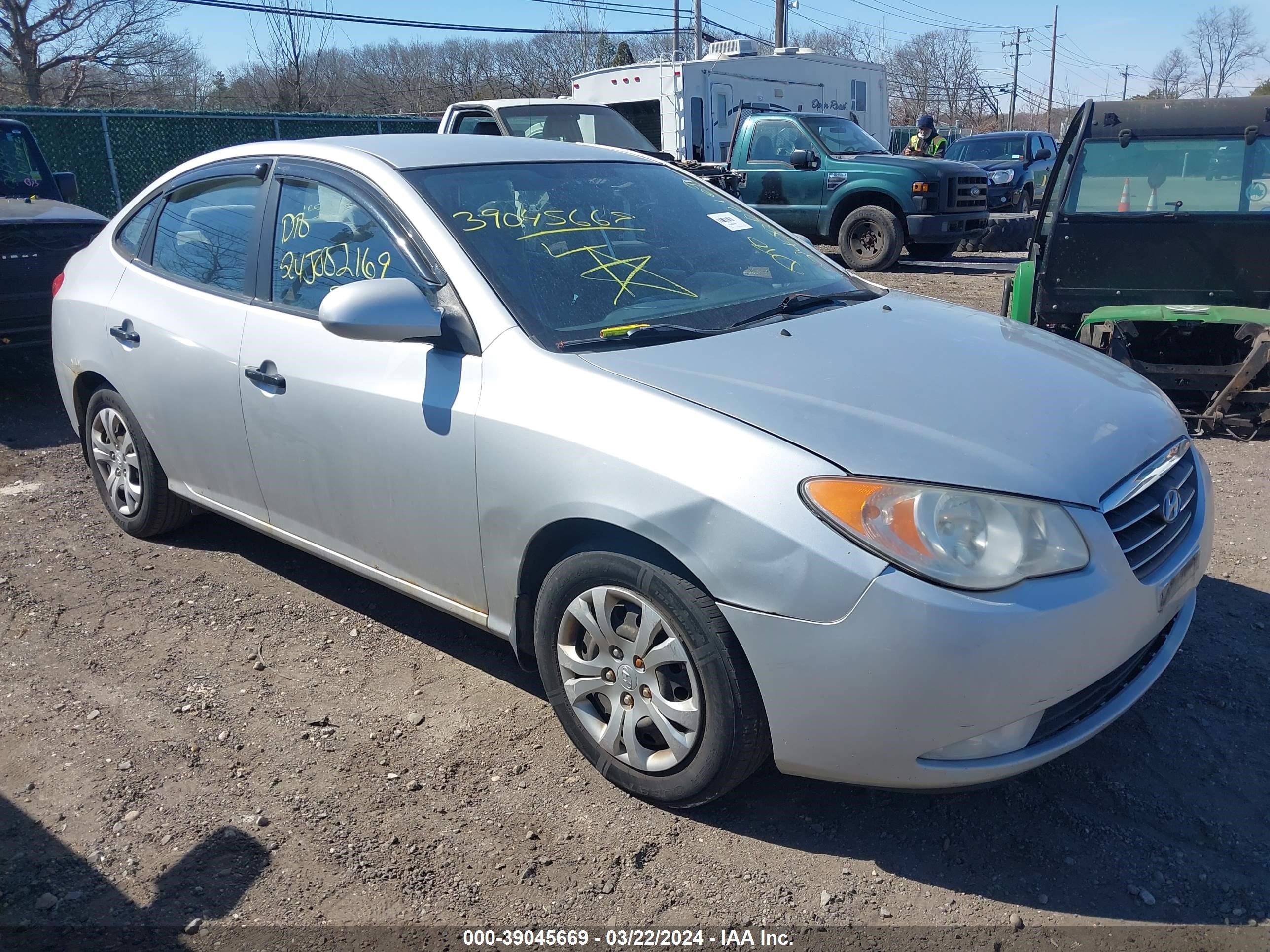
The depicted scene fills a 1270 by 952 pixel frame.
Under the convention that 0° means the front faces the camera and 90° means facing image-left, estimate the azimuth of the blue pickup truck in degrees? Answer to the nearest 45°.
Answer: approximately 45°

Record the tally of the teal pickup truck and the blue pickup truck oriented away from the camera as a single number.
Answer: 0

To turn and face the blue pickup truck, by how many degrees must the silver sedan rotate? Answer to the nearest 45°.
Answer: approximately 135° to its left

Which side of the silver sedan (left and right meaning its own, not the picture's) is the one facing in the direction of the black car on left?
back

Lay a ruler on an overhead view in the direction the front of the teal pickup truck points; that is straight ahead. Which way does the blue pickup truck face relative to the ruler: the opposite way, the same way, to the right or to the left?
to the right

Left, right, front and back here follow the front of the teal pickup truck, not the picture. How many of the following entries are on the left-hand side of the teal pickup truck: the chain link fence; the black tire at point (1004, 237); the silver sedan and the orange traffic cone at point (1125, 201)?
1

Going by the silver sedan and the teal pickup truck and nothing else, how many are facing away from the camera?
0

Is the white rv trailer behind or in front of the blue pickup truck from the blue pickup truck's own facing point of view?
in front

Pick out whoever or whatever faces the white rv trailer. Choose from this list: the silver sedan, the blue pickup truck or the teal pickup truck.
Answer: the blue pickup truck

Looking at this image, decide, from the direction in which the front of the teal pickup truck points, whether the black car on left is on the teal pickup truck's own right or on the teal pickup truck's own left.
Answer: on the teal pickup truck's own right
